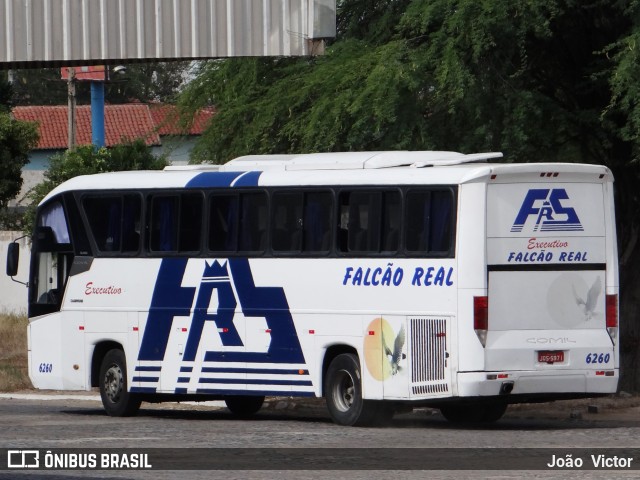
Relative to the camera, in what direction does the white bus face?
facing away from the viewer and to the left of the viewer

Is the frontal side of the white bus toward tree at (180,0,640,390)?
no

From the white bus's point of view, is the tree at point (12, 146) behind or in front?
in front

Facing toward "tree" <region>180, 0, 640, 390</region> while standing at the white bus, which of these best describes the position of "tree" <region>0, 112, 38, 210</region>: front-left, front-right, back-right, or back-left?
front-left
